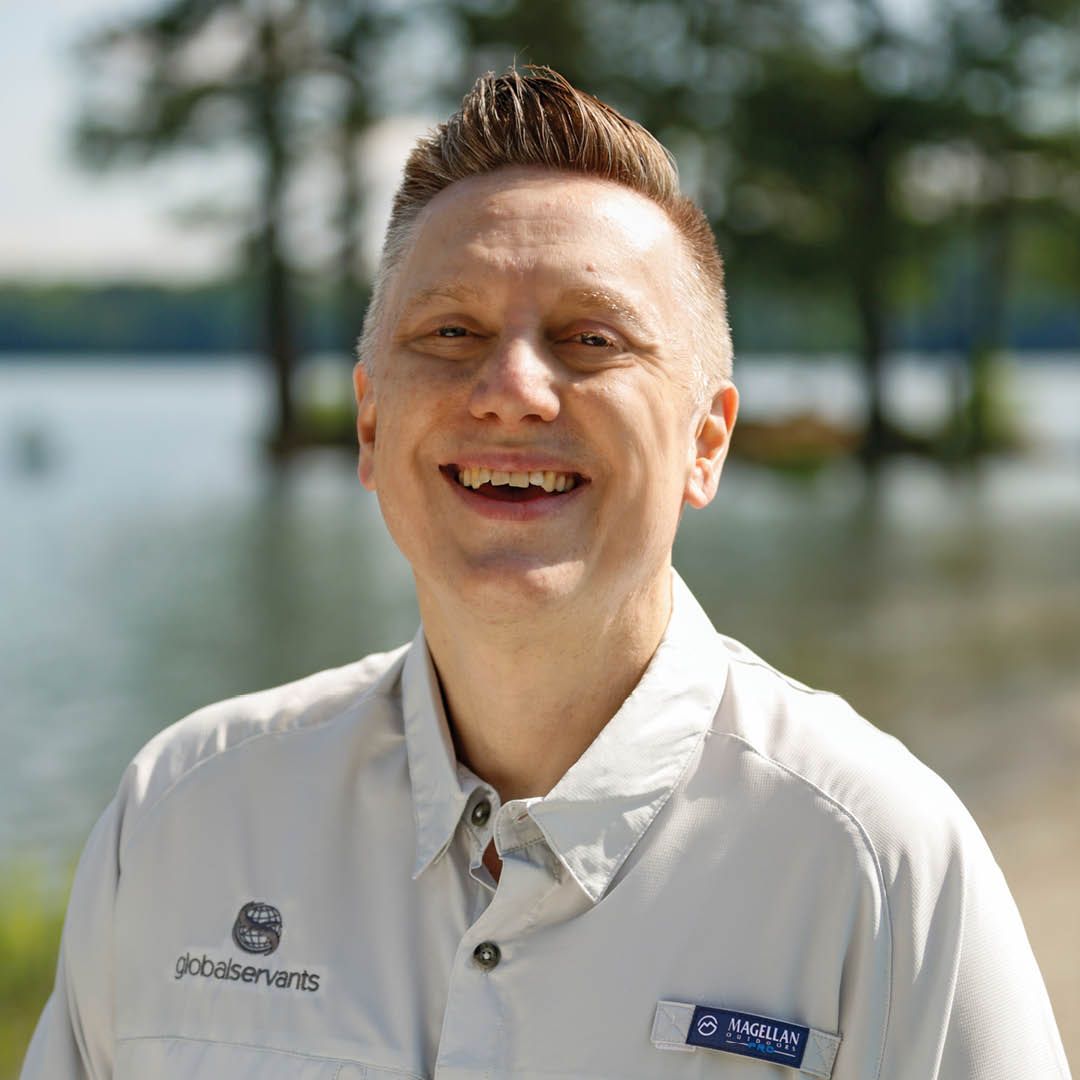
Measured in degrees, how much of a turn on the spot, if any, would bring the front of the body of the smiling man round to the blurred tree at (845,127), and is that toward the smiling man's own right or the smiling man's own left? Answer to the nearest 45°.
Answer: approximately 180°

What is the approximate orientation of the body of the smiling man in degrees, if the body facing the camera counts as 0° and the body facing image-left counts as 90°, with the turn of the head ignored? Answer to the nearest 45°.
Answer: approximately 0°

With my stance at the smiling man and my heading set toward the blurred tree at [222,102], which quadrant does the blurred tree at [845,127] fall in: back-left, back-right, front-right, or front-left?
front-right

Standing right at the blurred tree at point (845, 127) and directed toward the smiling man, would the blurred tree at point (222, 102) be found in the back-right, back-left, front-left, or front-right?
front-right

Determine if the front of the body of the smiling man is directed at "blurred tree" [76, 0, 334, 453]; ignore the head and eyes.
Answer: no
